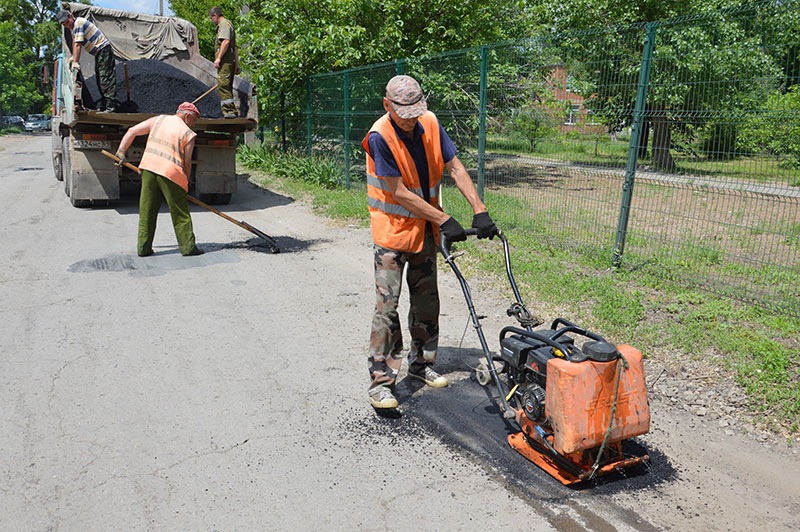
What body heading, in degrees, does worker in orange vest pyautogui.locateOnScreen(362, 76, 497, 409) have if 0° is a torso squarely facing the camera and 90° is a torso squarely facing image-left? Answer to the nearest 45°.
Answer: approximately 315°

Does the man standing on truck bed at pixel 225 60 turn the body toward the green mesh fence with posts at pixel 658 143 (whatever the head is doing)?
no

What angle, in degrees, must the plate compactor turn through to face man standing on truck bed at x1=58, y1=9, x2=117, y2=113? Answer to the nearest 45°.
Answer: approximately 180°

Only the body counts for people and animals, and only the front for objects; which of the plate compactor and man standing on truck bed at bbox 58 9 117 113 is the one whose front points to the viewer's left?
the man standing on truck bed

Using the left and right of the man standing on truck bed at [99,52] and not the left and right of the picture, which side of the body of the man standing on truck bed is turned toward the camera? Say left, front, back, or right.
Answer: left

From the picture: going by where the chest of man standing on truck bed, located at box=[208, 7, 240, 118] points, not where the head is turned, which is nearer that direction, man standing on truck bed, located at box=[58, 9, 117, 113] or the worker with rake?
the man standing on truck bed

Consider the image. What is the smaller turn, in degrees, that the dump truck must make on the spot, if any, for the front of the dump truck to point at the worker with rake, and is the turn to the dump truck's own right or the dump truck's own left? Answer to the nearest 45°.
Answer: approximately 180°

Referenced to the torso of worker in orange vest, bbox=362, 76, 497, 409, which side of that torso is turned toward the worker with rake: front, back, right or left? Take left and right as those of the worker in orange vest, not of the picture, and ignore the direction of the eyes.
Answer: back

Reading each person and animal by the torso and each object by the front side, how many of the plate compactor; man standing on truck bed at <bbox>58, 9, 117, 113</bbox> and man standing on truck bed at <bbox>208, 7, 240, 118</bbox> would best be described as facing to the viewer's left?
2

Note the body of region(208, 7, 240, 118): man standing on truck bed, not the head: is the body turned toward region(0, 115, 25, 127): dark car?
no

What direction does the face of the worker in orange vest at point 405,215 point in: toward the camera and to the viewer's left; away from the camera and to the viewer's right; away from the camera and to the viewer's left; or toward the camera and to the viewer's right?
toward the camera and to the viewer's right

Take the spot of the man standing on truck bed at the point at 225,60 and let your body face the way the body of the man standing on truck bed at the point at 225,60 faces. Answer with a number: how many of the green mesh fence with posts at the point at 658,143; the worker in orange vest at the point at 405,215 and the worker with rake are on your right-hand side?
0

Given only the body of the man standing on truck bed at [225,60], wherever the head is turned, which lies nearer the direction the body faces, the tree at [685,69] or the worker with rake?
the worker with rake

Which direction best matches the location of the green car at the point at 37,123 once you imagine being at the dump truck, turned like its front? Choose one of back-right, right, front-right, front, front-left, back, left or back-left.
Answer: front

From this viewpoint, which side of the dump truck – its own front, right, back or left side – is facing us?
back

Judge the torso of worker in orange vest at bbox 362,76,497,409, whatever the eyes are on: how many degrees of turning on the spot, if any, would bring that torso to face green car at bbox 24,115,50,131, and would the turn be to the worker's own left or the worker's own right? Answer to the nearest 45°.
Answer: approximately 180°

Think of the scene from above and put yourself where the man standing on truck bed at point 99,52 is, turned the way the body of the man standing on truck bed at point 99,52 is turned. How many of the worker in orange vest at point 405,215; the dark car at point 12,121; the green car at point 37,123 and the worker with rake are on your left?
2

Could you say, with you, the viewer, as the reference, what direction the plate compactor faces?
facing the viewer and to the right of the viewer

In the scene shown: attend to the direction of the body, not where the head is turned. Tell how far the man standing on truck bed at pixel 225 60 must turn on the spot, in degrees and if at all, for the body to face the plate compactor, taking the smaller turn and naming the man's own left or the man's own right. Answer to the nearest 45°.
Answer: approximately 90° to the man's own left

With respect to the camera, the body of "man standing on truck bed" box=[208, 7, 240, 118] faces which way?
to the viewer's left
